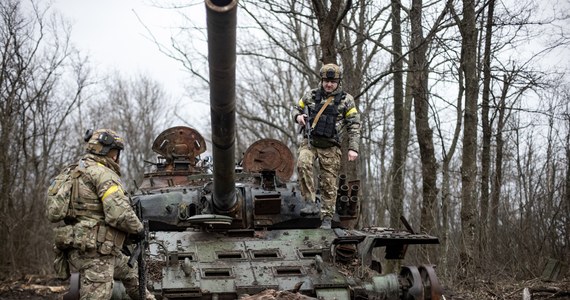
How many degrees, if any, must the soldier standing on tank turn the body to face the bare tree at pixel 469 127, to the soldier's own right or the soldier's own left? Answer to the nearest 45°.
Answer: approximately 135° to the soldier's own left

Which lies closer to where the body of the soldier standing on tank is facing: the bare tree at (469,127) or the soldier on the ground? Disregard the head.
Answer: the soldier on the ground

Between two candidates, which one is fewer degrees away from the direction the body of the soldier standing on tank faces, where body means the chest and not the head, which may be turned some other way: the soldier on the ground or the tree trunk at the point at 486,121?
the soldier on the ground

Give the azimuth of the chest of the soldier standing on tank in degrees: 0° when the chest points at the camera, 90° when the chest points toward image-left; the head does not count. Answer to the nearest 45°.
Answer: approximately 0°

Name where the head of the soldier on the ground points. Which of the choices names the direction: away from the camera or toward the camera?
away from the camera

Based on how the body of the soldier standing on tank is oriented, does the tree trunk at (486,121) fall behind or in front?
behind

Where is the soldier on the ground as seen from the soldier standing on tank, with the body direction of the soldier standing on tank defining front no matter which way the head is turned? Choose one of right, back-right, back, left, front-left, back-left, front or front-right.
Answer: front-right
